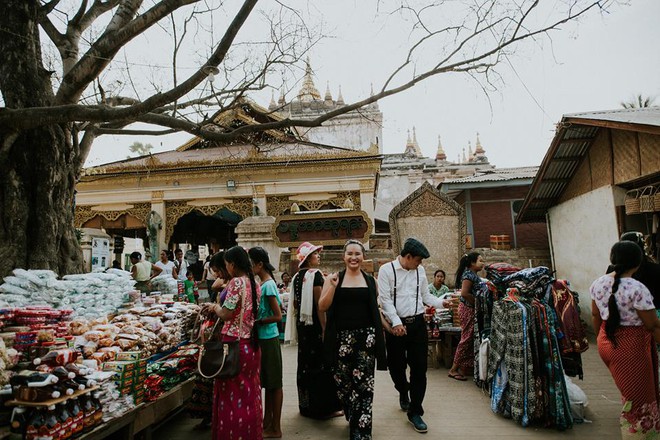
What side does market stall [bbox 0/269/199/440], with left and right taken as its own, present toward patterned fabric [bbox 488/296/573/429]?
front

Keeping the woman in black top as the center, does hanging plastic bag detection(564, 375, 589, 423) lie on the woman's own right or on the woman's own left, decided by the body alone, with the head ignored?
on the woman's own left

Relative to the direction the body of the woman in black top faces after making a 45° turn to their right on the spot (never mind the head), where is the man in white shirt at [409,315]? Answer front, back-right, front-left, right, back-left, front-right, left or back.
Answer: back

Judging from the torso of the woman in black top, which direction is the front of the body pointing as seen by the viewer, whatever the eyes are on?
toward the camera

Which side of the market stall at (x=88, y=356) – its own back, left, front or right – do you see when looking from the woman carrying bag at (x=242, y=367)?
front

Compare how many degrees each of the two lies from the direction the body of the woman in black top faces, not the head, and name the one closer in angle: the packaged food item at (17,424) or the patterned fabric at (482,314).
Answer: the packaged food item

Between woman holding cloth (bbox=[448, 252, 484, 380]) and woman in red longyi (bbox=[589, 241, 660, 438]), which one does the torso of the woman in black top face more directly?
the woman in red longyi

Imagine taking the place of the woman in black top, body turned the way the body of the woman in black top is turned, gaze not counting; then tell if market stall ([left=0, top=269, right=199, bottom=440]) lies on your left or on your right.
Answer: on your right

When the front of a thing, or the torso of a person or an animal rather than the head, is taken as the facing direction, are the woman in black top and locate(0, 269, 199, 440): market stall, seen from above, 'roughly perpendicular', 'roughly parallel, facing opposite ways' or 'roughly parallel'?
roughly perpendicular

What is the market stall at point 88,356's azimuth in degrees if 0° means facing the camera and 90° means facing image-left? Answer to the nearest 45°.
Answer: approximately 315°
